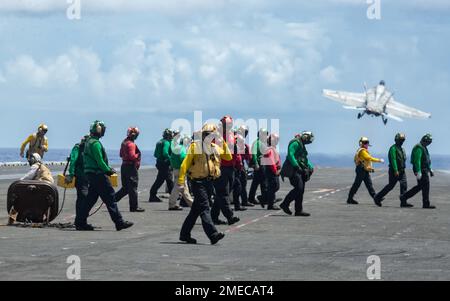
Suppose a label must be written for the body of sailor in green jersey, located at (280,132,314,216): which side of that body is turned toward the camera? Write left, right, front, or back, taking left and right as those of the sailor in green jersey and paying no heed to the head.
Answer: right

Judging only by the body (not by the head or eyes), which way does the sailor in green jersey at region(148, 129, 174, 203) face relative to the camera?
to the viewer's right

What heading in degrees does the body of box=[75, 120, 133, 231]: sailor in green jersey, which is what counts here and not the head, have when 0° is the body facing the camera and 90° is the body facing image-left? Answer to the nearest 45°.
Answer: approximately 270°

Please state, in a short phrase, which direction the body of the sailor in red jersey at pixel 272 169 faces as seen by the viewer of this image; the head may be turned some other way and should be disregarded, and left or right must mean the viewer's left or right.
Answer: facing to the right of the viewer

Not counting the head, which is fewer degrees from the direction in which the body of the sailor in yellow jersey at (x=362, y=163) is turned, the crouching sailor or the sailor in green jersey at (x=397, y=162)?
the sailor in green jersey

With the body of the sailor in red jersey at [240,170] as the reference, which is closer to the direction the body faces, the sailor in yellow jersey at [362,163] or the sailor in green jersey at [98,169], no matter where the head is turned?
the sailor in yellow jersey

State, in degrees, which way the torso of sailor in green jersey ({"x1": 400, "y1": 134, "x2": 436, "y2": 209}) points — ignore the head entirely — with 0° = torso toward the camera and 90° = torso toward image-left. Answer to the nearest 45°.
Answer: approximately 270°

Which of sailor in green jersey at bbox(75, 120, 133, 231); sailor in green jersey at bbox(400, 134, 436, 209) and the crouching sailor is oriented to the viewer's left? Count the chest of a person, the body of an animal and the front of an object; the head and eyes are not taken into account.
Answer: the crouching sailor

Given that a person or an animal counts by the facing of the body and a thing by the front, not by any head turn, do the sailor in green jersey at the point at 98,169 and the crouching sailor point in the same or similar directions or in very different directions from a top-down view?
very different directions

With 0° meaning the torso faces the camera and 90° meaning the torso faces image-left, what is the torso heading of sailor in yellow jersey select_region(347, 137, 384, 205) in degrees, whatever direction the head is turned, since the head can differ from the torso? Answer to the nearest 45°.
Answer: approximately 270°
